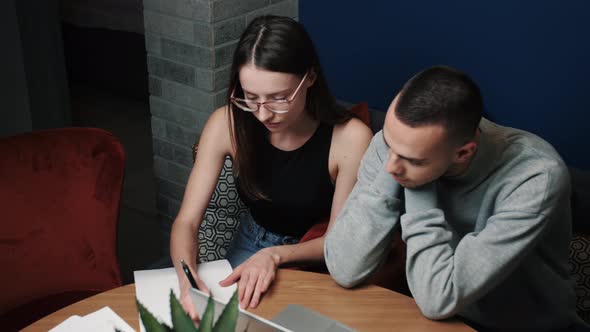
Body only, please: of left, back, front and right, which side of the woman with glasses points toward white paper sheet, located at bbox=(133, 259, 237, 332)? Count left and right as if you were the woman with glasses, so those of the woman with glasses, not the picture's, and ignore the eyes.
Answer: front

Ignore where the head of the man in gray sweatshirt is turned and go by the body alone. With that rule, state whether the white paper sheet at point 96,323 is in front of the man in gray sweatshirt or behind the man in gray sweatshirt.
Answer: in front

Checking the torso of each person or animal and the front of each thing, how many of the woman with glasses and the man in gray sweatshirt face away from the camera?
0

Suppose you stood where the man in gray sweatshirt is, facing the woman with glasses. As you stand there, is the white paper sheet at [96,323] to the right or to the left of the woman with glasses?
left

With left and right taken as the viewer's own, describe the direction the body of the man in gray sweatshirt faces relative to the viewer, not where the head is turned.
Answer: facing the viewer and to the left of the viewer

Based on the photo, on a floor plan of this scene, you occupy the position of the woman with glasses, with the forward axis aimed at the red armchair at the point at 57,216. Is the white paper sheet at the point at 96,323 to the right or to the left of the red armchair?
left

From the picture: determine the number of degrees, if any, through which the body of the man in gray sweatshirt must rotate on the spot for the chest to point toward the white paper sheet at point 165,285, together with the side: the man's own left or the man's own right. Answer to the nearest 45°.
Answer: approximately 45° to the man's own right

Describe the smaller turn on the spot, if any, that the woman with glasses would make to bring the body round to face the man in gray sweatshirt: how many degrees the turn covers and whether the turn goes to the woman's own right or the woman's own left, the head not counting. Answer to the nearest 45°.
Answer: approximately 90° to the woman's own left

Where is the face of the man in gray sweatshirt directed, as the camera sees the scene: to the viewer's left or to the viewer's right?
to the viewer's left

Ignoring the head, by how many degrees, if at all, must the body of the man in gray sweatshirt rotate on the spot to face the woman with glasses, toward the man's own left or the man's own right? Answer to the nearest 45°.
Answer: approximately 90° to the man's own right

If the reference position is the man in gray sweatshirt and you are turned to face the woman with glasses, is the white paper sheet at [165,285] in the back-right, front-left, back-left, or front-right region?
front-left
